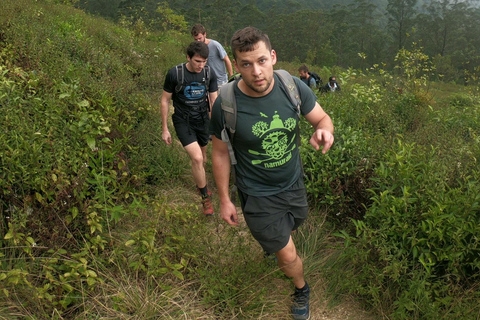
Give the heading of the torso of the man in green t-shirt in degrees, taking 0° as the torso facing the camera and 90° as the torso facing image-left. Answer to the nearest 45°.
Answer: approximately 0°

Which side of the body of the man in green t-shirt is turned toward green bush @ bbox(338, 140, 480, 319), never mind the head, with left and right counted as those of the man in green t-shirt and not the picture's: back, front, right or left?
left

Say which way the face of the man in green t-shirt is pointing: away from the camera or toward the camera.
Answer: toward the camera
